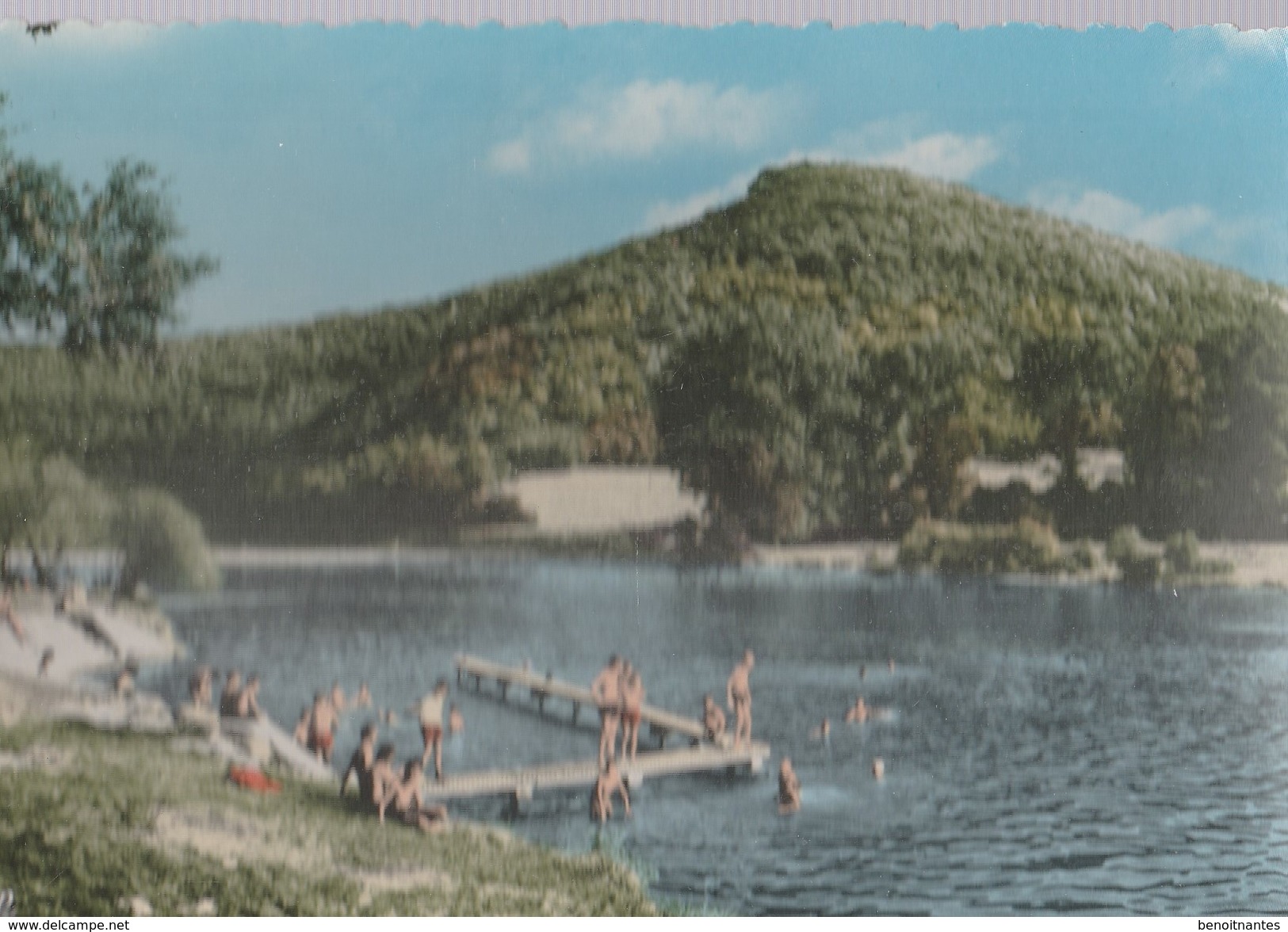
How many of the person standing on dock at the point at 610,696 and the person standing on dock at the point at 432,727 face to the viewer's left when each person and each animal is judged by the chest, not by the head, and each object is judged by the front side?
0

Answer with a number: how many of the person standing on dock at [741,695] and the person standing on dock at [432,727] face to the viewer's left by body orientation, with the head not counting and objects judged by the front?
0
